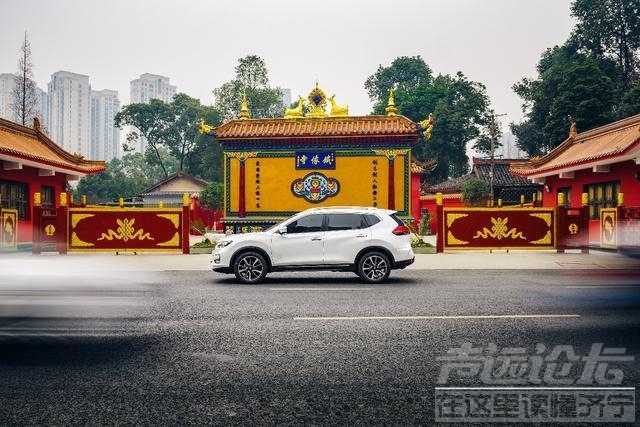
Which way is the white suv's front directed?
to the viewer's left

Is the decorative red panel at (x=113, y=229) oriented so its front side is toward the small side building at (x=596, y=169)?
no

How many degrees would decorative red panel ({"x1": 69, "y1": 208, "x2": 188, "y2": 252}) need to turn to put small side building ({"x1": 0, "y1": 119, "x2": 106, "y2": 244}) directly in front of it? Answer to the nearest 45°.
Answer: approximately 135° to its right

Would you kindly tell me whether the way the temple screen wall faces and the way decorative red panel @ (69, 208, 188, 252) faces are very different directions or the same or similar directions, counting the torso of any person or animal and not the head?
same or similar directions

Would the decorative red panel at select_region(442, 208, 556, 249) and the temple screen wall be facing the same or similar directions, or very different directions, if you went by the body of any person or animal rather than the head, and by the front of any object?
same or similar directions

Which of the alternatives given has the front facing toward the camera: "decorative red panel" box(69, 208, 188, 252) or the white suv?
the decorative red panel

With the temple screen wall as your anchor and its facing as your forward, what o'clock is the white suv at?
The white suv is roughly at 12 o'clock from the temple screen wall.

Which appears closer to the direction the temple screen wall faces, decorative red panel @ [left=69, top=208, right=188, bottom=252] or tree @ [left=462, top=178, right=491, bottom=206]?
the decorative red panel

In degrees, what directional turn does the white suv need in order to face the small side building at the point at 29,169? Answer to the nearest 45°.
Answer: approximately 45° to its right

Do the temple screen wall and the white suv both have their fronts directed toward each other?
no

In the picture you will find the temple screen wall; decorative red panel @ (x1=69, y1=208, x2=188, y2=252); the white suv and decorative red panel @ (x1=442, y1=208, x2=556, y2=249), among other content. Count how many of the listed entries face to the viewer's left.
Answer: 1

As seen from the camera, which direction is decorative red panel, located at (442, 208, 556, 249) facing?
toward the camera

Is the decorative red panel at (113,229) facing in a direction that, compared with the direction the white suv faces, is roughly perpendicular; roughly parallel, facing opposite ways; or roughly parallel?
roughly perpendicular

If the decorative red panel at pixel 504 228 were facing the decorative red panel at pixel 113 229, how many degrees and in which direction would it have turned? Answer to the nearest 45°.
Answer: approximately 90° to its right

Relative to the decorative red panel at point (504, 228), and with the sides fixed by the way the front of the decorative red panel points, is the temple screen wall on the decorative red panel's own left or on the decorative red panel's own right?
on the decorative red panel's own right

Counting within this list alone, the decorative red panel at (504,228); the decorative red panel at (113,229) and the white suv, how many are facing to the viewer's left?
1

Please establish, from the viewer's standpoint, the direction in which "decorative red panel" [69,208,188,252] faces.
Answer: facing the viewer

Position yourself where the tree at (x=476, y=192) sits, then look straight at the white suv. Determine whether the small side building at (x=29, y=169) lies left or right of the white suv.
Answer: right

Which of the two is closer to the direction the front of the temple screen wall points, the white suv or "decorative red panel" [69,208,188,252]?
the white suv

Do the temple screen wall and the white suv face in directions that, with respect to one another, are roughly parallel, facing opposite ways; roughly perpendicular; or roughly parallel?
roughly perpendicular
